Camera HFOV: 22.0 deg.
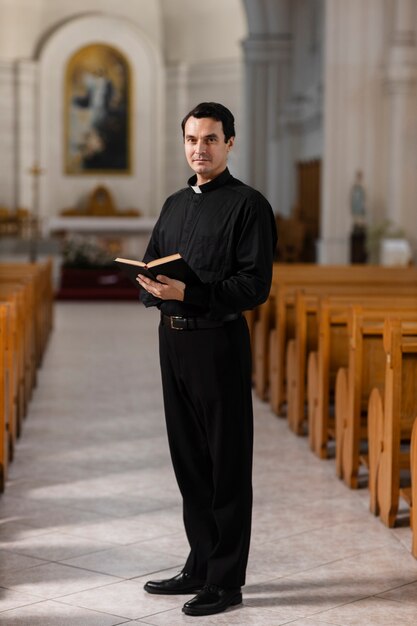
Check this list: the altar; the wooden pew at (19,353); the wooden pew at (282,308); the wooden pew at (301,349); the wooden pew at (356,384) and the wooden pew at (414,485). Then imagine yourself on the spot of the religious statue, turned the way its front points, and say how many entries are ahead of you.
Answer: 5

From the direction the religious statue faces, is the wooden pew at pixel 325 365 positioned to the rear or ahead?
ahead

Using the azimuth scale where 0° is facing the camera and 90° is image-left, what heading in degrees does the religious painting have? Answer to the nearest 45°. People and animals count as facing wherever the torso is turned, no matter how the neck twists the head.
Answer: approximately 0°

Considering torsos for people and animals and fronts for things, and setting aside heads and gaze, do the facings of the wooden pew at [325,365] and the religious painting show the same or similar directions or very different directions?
very different directions

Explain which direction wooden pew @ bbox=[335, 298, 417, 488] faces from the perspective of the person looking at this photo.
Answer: facing away from the viewer

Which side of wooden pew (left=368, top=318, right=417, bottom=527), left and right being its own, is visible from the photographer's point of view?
back

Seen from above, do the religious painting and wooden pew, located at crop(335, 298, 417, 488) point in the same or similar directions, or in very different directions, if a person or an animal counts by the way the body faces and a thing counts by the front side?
very different directions

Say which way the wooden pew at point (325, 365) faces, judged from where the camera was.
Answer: facing away from the viewer

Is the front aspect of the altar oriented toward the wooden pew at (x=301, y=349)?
yes
